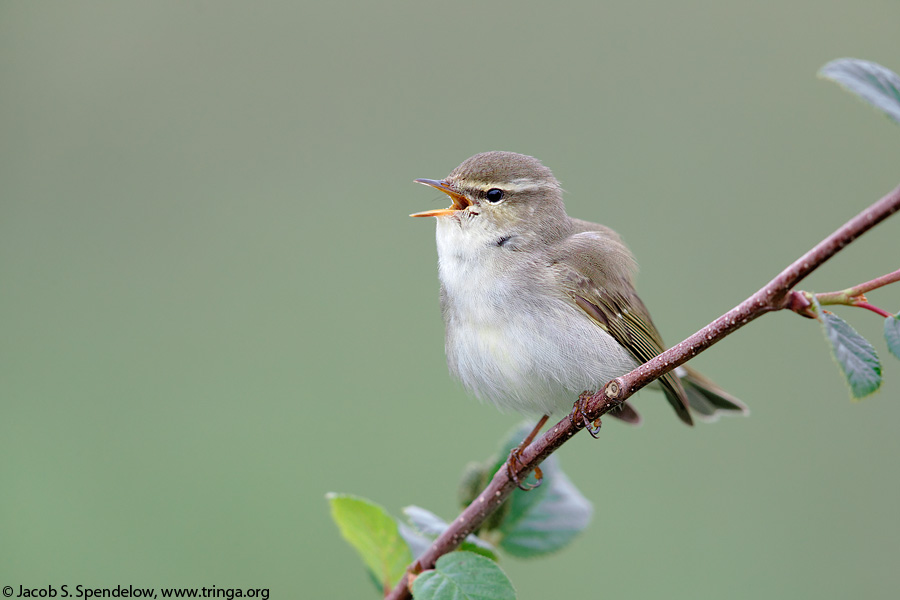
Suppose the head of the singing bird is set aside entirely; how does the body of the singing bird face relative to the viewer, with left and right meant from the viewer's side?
facing the viewer and to the left of the viewer
